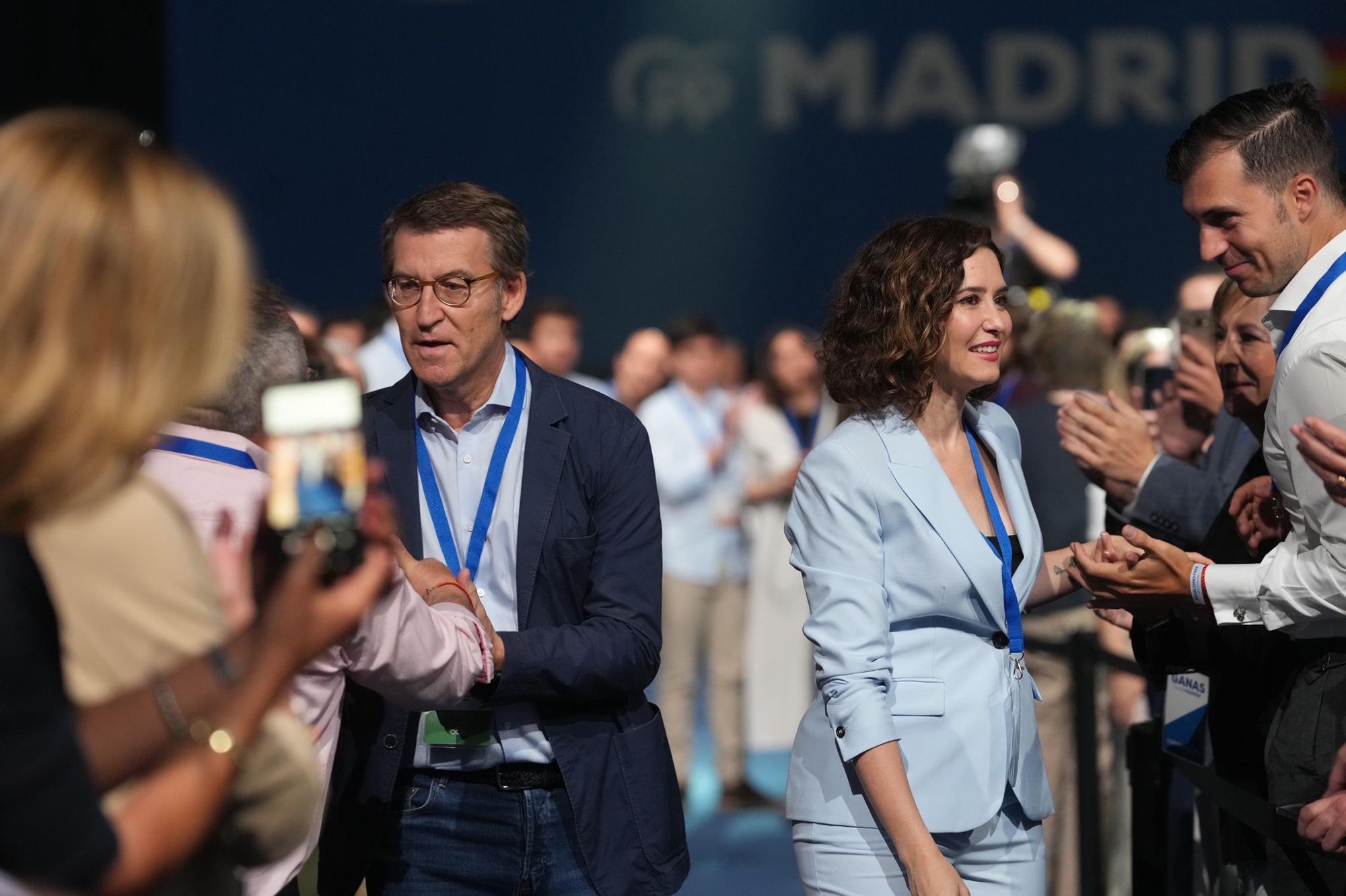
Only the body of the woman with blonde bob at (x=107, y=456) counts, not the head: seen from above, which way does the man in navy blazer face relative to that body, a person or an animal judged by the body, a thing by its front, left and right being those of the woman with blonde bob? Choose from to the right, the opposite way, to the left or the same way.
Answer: the opposite way

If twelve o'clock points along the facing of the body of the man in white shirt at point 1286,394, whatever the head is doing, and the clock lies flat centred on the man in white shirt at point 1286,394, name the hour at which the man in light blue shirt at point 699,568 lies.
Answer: the man in light blue shirt at point 699,568 is roughly at 2 o'clock from the man in white shirt at point 1286,394.

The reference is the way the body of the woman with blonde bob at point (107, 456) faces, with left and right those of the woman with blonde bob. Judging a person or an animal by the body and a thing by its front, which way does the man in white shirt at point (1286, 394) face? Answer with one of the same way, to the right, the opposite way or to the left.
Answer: to the left

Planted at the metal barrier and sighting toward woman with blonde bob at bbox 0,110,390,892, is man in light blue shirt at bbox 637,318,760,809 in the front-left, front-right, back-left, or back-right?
back-right

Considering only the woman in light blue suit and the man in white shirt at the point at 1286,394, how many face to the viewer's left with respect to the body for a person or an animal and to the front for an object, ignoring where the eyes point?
1

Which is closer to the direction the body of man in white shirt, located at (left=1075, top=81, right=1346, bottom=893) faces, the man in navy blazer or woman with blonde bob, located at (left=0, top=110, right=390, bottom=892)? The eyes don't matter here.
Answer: the man in navy blazer

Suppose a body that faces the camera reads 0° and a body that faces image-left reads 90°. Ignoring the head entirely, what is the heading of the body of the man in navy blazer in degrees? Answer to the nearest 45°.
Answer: approximately 45°

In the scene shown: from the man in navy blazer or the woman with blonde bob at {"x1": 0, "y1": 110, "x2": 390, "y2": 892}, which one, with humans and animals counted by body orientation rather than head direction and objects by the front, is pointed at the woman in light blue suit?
the woman with blonde bob

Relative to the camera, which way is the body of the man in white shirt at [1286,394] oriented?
to the viewer's left

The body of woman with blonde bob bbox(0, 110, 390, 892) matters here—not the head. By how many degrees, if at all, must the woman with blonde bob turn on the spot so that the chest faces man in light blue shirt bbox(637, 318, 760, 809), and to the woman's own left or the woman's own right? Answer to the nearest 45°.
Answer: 0° — they already face them

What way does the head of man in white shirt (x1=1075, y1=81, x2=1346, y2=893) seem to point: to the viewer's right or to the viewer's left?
to the viewer's left

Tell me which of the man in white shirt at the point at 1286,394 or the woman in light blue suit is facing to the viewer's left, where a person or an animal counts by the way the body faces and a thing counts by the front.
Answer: the man in white shirt
